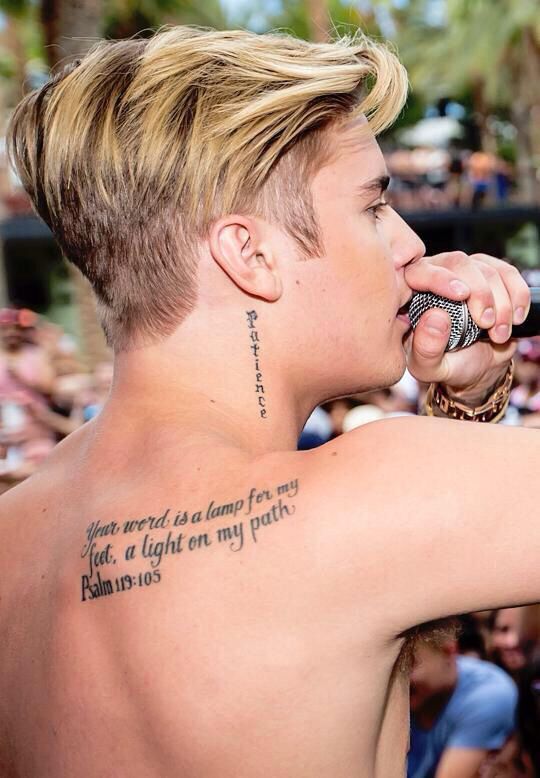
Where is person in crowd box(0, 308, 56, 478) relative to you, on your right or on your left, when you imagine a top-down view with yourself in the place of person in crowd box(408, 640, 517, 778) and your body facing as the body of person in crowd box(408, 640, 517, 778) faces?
on your right

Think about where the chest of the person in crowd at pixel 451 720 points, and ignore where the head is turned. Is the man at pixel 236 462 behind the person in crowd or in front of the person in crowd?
in front

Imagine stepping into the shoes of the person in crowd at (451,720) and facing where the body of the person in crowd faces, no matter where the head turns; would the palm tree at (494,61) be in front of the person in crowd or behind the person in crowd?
behind

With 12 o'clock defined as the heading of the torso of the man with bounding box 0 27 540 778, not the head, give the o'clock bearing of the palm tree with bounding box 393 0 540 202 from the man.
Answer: The palm tree is roughly at 11 o'clock from the man.

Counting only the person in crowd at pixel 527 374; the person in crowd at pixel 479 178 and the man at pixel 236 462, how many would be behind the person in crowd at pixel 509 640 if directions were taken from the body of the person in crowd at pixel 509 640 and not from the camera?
2

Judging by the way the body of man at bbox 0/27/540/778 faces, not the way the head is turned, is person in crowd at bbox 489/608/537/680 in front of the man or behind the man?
in front

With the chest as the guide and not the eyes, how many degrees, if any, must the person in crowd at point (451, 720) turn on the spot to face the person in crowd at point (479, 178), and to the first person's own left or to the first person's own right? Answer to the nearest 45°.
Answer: approximately 135° to the first person's own right

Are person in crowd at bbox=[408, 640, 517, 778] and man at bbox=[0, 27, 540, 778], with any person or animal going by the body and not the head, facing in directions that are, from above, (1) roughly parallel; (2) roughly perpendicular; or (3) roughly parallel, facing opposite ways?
roughly parallel, facing opposite ways

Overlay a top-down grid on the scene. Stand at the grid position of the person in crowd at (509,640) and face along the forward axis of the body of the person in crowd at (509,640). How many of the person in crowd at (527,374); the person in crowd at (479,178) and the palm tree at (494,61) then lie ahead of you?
0

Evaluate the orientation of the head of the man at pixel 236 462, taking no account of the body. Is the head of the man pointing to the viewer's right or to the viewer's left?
to the viewer's right

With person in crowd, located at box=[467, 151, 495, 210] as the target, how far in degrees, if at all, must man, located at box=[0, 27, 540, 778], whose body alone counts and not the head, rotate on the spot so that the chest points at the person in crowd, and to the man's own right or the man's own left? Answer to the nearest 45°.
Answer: approximately 45° to the man's own left

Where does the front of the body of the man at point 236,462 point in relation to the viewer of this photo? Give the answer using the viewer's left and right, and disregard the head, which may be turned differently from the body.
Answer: facing away from the viewer and to the right of the viewer

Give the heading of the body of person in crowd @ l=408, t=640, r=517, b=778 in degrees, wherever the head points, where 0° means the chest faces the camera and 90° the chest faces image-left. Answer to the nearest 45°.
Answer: approximately 45°

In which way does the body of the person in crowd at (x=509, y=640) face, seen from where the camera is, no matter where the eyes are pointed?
toward the camera

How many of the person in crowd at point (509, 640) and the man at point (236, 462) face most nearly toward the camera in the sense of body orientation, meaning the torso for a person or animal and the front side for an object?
1
